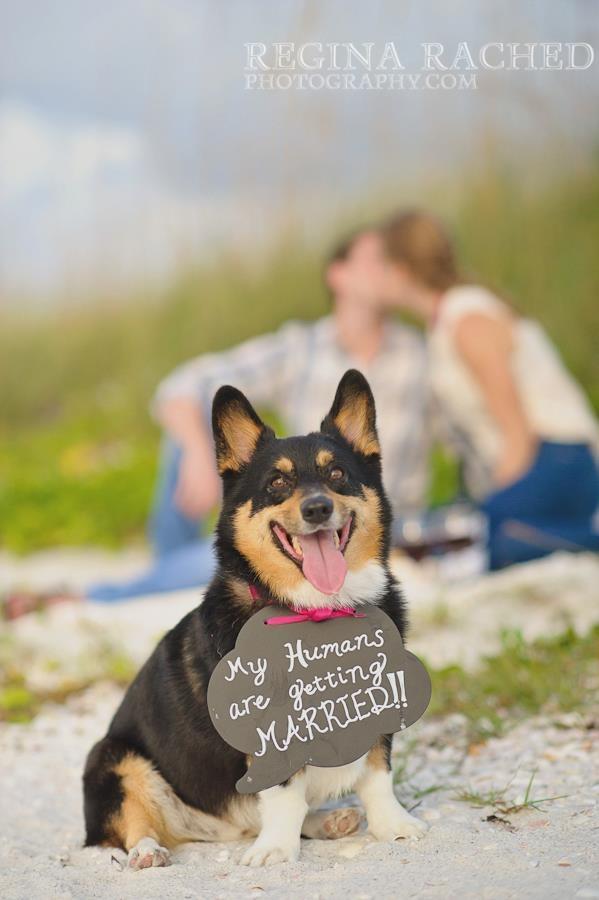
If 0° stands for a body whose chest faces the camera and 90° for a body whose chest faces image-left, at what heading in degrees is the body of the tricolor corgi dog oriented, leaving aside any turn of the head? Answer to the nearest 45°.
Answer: approximately 315°

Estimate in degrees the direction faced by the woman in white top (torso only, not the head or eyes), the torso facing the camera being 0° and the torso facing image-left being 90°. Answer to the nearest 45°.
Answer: approximately 90°

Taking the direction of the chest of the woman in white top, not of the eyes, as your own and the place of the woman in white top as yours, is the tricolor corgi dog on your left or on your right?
on your left

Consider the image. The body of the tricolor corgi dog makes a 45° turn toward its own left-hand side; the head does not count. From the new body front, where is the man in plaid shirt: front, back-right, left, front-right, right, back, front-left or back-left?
left

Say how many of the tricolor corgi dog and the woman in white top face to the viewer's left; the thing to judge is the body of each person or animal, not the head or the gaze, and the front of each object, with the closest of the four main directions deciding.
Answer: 1

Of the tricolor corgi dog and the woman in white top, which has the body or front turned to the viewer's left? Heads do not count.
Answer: the woman in white top

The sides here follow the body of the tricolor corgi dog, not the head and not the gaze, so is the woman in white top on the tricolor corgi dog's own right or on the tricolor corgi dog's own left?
on the tricolor corgi dog's own left

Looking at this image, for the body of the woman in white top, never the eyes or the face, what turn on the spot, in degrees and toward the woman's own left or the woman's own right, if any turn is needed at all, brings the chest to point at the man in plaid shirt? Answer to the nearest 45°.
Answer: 0° — they already face them
